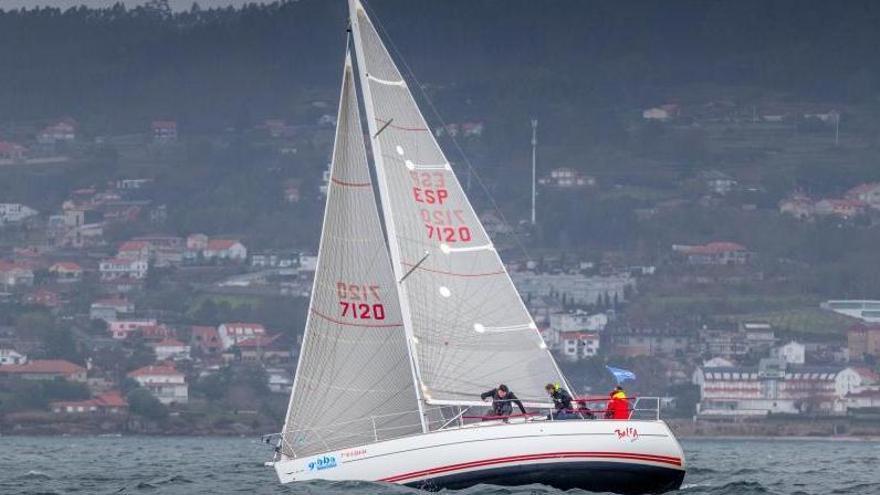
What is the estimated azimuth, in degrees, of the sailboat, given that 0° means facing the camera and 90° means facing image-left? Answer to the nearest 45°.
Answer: approximately 90°
